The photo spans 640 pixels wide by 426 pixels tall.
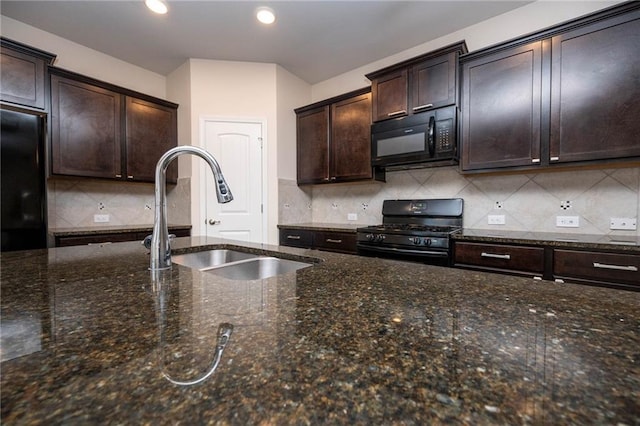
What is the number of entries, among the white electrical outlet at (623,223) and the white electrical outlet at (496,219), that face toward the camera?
2

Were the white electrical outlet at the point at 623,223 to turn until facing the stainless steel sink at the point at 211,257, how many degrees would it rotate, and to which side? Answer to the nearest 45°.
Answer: approximately 45° to its right

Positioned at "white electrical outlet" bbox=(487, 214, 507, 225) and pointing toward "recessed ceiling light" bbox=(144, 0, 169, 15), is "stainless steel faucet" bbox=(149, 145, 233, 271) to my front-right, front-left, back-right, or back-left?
front-left

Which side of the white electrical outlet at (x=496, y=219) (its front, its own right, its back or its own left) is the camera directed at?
front

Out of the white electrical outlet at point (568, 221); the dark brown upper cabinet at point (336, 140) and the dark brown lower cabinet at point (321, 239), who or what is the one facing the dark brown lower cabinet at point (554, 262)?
the white electrical outlet

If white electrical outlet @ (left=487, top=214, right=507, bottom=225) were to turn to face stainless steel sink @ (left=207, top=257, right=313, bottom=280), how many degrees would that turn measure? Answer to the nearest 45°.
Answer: approximately 45° to its right

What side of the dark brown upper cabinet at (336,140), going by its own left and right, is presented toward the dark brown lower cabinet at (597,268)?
left

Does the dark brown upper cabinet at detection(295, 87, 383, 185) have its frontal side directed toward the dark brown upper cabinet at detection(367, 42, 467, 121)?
no

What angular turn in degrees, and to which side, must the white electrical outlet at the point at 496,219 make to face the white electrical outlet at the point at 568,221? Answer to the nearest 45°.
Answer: approximately 90° to its left

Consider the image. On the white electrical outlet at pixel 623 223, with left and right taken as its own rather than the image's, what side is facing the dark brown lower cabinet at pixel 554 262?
front

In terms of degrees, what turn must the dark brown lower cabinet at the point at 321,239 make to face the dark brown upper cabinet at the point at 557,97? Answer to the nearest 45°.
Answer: approximately 90° to its left

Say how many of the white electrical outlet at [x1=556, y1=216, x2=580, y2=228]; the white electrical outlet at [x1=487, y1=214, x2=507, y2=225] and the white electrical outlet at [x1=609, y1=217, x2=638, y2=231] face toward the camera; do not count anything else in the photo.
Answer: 3

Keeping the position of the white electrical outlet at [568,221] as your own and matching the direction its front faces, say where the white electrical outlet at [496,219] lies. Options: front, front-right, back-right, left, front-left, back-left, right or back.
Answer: right

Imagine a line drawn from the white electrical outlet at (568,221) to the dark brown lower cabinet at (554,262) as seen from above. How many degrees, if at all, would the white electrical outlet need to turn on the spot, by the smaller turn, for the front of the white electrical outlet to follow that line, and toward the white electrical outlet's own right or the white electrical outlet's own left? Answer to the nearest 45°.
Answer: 0° — it already faces it

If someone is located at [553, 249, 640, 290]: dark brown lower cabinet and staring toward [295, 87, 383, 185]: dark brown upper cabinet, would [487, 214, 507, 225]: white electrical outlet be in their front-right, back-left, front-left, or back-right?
front-right
